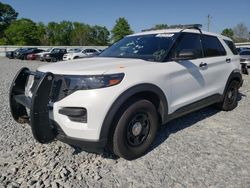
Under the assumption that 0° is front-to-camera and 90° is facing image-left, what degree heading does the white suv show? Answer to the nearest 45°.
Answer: approximately 45°

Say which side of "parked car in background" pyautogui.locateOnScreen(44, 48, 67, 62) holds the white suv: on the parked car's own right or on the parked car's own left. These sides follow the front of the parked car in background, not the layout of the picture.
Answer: on the parked car's own left

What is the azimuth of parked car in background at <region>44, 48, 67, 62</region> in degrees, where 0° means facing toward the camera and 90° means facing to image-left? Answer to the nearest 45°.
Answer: approximately 45°

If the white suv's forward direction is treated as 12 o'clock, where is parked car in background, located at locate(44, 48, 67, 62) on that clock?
The parked car in background is roughly at 4 o'clock from the white suv.
